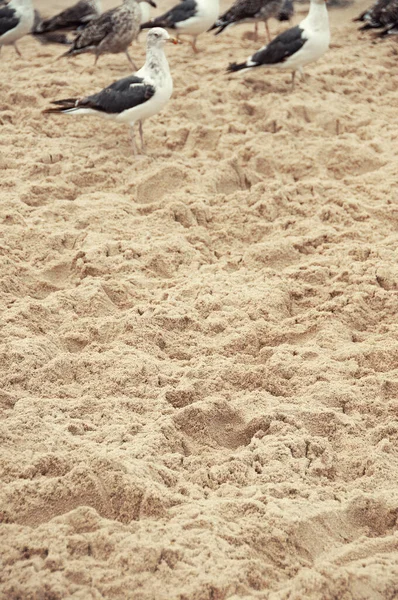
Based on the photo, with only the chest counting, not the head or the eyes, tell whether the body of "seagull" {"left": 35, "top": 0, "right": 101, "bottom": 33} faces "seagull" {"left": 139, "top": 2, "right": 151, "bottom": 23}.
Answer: yes

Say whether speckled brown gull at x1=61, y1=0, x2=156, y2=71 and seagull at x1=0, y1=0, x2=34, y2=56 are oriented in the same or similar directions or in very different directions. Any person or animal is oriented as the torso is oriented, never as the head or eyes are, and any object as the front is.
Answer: same or similar directions

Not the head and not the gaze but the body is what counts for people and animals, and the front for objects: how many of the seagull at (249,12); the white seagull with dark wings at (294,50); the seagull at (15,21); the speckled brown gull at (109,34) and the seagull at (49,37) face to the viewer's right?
5

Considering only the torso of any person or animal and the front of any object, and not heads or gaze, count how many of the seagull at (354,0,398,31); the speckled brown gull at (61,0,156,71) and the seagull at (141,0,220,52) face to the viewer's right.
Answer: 3

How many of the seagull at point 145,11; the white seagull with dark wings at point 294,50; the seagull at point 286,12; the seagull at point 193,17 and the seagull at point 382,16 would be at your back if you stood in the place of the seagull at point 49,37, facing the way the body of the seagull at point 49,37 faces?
0

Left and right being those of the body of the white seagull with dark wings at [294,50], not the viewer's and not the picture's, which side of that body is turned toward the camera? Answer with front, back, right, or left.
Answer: right

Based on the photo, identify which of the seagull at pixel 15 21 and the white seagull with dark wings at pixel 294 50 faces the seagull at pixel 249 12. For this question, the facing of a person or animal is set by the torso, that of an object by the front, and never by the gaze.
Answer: the seagull at pixel 15 21

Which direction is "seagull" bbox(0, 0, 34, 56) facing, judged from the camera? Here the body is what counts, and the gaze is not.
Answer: to the viewer's right

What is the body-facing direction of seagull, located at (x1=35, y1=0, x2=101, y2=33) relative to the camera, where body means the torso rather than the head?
to the viewer's right

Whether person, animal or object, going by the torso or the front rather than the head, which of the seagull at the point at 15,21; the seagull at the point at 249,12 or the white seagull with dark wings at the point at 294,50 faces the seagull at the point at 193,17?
the seagull at the point at 15,21

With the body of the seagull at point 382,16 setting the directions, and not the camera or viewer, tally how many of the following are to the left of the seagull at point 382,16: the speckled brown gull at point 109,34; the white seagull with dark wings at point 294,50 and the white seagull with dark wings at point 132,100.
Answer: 0

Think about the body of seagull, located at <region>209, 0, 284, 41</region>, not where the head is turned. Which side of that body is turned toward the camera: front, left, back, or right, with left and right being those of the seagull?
right

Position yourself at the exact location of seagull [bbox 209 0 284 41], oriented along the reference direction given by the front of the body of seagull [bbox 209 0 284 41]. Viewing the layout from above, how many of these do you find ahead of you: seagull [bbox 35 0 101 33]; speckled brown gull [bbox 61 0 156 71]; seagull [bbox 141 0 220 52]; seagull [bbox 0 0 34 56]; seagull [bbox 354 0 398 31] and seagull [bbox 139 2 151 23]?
1

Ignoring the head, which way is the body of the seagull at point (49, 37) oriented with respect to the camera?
to the viewer's right

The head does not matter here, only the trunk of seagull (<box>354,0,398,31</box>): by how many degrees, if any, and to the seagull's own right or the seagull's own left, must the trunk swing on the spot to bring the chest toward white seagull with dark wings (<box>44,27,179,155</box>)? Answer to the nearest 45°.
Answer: approximately 135° to the seagull's own right

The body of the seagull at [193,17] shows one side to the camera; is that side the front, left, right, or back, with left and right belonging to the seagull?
right

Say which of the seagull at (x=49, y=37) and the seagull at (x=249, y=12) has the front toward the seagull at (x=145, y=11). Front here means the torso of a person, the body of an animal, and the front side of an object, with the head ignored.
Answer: the seagull at (x=49, y=37)

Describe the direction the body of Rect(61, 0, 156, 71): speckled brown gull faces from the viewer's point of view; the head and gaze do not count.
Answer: to the viewer's right

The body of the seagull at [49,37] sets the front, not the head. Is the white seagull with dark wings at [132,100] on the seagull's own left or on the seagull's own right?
on the seagull's own right
